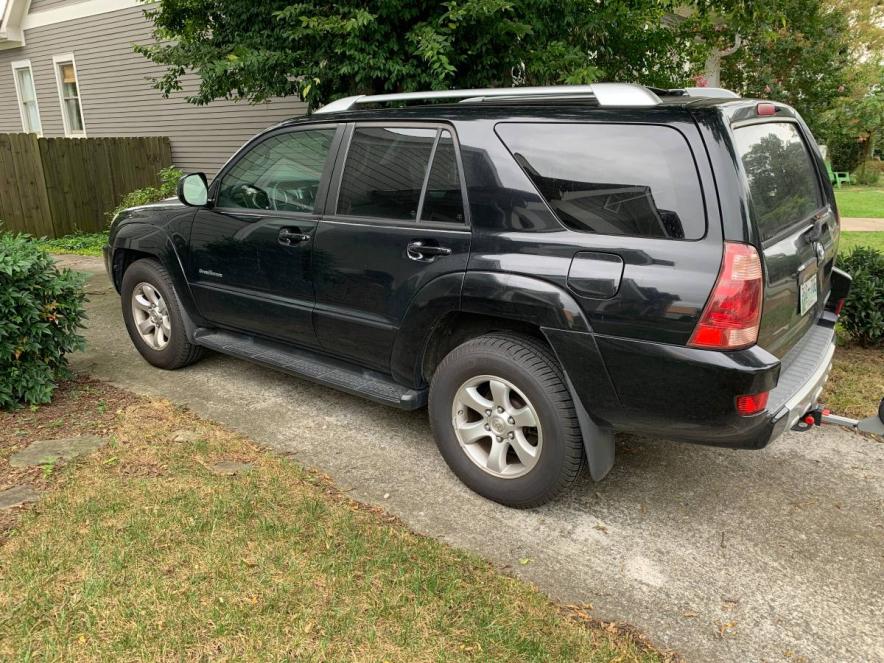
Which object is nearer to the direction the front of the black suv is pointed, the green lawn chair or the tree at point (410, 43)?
the tree

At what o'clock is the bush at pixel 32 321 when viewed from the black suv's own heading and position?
The bush is roughly at 11 o'clock from the black suv.

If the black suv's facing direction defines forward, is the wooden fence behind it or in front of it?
in front

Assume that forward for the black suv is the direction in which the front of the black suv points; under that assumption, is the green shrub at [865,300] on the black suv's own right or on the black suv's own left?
on the black suv's own right

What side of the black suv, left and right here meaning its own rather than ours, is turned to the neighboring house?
front

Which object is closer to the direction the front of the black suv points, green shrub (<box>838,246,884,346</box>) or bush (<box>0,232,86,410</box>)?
the bush

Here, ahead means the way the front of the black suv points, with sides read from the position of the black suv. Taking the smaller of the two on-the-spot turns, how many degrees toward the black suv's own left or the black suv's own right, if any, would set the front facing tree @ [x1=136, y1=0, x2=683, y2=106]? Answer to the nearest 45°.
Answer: approximately 45° to the black suv's own right

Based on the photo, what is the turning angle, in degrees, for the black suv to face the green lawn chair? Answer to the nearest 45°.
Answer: approximately 90° to its right

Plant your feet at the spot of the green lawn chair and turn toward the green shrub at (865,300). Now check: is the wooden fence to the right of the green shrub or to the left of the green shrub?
right

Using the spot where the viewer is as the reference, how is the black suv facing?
facing away from the viewer and to the left of the viewer

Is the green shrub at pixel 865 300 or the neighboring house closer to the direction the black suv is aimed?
the neighboring house

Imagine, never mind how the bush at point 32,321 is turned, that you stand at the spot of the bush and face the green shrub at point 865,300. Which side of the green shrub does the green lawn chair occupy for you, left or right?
left
